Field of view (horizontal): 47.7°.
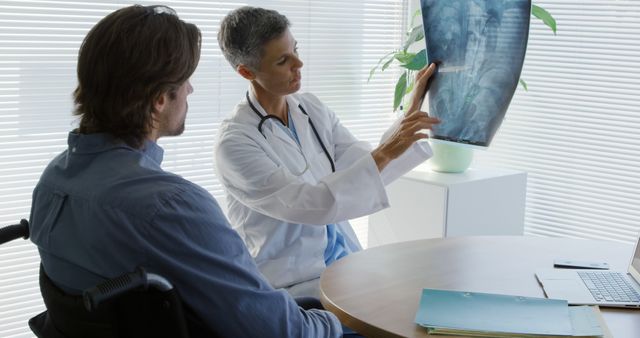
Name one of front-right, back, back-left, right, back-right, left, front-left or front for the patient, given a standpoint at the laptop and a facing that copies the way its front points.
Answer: front-left

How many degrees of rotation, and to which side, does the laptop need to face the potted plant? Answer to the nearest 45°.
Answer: approximately 45° to its right

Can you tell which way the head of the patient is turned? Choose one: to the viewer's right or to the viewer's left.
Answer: to the viewer's right

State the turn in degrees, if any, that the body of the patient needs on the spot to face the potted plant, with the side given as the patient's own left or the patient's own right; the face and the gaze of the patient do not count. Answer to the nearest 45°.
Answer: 0° — they already face it

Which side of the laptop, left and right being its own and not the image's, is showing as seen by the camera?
left

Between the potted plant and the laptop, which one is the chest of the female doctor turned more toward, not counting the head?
the laptop

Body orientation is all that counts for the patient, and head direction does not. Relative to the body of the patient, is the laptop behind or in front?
in front

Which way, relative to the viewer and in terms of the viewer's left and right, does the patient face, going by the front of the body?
facing away from the viewer and to the right of the viewer
